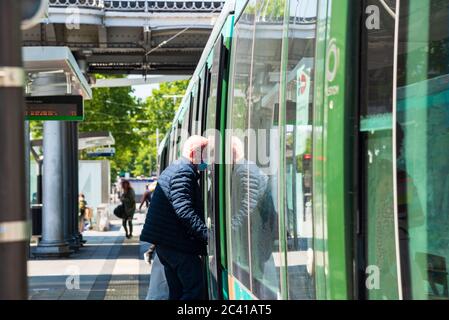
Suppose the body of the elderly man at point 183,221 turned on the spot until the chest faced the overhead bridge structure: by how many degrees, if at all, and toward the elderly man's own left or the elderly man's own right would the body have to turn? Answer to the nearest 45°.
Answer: approximately 90° to the elderly man's own left

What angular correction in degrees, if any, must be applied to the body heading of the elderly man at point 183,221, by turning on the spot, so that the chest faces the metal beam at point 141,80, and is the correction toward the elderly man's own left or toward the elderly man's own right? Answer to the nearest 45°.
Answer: approximately 90° to the elderly man's own left

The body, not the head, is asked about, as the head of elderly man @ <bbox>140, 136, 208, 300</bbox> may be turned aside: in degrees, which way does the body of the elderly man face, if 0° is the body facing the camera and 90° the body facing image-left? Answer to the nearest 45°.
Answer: approximately 270°

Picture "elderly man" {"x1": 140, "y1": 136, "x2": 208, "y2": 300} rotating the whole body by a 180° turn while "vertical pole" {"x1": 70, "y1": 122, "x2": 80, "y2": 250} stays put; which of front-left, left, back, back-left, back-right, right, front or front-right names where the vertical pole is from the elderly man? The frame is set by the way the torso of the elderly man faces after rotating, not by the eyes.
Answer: right

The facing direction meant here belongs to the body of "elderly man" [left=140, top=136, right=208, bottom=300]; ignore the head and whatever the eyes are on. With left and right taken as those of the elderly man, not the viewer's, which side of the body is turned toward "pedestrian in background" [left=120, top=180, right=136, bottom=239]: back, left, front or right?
left
